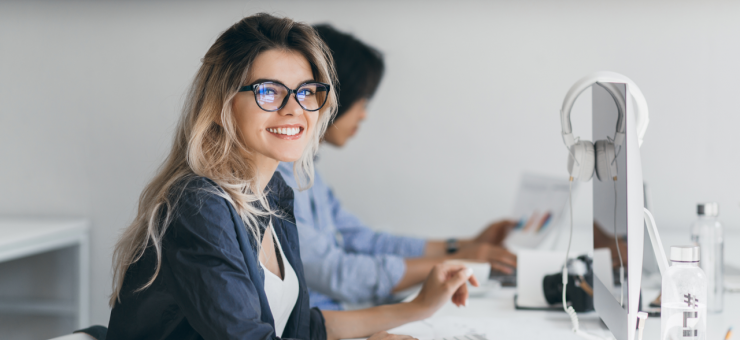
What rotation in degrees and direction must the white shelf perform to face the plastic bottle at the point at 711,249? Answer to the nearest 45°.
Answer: approximately 45° to its left

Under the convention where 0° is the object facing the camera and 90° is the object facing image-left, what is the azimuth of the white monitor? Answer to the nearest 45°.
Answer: approximately 90°

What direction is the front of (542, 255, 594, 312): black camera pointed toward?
to the viewer's left

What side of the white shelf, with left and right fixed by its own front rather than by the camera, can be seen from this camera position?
front

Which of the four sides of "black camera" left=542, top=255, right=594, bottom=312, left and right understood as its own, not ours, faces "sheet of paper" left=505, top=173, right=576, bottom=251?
right

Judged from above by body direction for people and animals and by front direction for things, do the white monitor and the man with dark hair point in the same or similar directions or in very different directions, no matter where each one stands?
very different directions

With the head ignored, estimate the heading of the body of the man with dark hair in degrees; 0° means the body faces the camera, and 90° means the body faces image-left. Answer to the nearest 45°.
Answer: approximately 270°

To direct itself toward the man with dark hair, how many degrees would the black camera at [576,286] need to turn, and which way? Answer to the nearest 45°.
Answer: approximately 45° to its right
